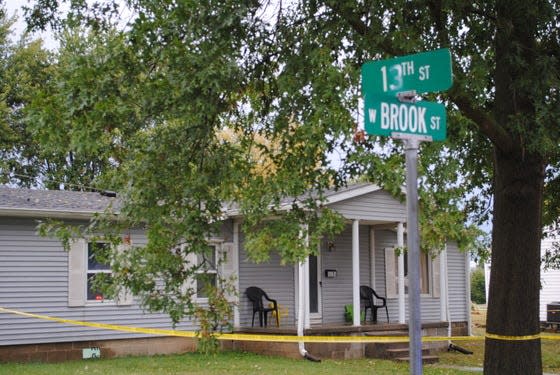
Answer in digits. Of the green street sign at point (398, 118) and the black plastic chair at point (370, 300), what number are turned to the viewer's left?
0

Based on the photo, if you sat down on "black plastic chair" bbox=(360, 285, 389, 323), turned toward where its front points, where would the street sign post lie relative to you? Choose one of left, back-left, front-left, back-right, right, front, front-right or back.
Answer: front-right

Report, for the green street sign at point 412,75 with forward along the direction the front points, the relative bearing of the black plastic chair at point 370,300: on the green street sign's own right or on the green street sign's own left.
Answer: on the green street sign's own right

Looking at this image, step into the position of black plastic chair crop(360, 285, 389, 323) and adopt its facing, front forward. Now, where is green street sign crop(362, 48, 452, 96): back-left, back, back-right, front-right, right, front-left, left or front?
front-right

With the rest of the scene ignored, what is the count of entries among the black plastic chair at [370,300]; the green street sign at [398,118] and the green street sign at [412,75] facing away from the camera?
0

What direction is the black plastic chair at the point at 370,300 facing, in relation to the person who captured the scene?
facing the viewer and to the right of the viewer

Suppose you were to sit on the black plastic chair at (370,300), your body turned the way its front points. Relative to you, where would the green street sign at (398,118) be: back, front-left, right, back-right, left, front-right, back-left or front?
front-right

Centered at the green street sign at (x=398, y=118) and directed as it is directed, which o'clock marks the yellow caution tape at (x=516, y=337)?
The yellow caution tape is roughly at 8 o'clock from the green street sign.

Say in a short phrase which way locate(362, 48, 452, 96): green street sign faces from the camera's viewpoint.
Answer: facing the viewer and to the left of the viewer

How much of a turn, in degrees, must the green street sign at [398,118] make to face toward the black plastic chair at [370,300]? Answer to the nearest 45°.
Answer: approximately 135° to its left

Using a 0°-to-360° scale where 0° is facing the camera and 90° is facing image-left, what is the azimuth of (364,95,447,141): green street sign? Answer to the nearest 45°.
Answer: approximately 315°

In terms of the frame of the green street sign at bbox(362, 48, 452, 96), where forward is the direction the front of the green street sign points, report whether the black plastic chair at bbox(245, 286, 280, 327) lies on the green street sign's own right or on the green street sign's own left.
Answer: on the green street sign's own right
